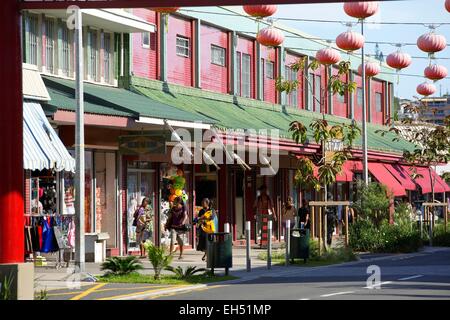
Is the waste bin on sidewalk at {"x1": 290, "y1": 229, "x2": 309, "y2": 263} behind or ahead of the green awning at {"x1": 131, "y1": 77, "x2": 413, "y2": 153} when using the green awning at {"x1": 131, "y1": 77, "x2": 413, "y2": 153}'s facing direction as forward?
ahead

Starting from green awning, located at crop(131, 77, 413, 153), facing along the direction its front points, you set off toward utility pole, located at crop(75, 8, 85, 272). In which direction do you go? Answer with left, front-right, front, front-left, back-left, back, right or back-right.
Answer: front-right

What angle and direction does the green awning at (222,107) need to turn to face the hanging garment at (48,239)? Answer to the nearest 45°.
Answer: approximately 45° to its right

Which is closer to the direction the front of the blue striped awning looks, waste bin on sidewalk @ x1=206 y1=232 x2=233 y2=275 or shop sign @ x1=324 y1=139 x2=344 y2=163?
the waste bin on sidewalk

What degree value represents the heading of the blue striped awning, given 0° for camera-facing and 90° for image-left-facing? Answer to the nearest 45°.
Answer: approximately 315°

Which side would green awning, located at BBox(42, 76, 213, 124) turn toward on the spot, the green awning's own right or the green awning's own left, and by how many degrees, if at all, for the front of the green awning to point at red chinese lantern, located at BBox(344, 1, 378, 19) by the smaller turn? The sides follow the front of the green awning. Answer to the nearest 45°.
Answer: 0° — it already faces it

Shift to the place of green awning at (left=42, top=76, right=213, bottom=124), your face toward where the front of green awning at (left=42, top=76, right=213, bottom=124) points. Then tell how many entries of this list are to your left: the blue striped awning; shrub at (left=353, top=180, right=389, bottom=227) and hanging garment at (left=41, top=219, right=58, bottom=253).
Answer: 1

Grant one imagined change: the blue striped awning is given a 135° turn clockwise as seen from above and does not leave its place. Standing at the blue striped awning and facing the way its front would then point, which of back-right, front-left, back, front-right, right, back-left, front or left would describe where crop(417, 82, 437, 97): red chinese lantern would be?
back-right

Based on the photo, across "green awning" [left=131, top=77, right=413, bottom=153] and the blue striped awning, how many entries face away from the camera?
0
